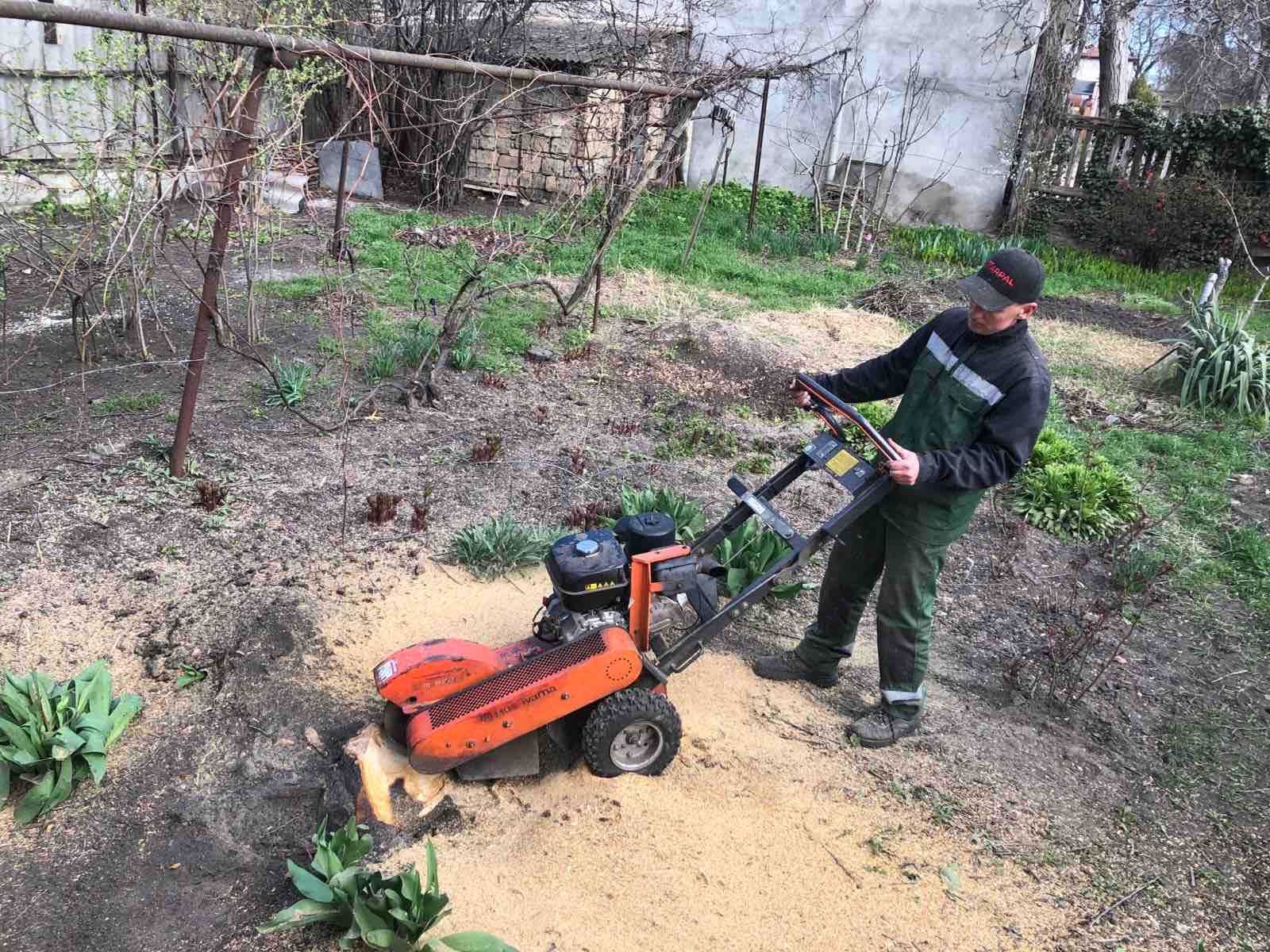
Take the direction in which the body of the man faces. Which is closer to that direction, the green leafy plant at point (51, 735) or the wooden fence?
the green leafy plant

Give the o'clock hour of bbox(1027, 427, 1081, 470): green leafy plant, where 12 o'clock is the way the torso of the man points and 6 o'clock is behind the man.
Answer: The green leafy plant is roughly at 5 o'clock from the man.

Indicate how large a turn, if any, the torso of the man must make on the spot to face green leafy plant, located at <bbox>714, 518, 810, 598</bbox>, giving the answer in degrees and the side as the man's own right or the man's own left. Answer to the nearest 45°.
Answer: approximately 90° to the man's own right

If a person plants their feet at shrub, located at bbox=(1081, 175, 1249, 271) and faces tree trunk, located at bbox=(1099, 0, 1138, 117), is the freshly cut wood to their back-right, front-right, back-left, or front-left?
back-left

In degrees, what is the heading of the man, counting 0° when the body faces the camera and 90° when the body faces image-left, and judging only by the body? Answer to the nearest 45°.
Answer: approximately 45°

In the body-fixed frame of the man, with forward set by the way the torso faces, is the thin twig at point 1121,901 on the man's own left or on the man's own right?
on the man's own left

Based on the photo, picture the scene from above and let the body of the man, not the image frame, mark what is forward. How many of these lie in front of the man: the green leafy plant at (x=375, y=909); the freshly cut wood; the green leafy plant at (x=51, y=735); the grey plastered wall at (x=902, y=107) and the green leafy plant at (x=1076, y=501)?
3

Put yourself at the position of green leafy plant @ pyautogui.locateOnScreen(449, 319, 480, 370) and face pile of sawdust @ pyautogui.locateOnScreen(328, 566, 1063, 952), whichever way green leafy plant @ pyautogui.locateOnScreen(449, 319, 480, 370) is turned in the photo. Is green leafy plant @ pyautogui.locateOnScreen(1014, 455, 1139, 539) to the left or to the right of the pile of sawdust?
left

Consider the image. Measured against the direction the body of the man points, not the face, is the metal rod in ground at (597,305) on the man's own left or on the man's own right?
on the man's own right
